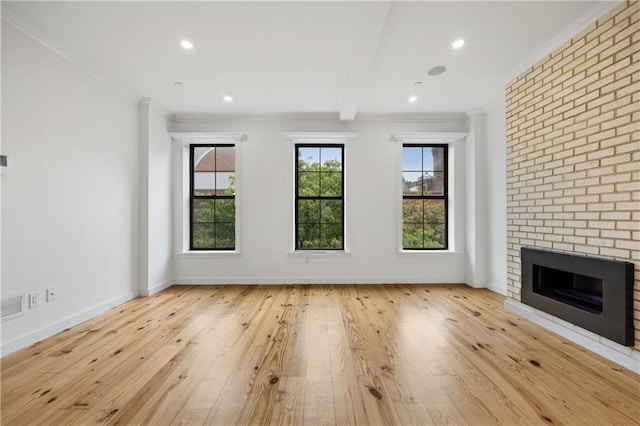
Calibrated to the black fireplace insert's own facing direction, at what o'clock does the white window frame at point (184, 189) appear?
The white window frame is roughly at 1 o'clock from the black fireplace insert.

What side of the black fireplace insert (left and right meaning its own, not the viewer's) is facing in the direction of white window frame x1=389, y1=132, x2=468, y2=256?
right

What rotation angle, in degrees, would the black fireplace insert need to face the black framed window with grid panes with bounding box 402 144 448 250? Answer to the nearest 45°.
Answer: approximately 90° to its right

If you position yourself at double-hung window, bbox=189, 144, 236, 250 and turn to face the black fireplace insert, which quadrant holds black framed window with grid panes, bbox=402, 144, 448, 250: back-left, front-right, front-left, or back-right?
front-left

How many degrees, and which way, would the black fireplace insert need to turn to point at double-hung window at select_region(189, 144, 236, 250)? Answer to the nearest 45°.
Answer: approximately 45° to its right

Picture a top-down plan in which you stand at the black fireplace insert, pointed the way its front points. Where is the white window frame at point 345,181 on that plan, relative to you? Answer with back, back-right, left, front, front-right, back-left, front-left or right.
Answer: front-right

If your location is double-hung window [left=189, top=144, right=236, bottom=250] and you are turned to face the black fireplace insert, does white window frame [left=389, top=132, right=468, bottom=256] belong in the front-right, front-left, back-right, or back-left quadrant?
front-left

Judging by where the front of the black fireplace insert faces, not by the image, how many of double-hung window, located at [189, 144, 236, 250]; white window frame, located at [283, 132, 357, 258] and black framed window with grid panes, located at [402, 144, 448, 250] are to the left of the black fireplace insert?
0

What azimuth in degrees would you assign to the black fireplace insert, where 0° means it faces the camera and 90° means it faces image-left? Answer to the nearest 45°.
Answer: approximately 45°
